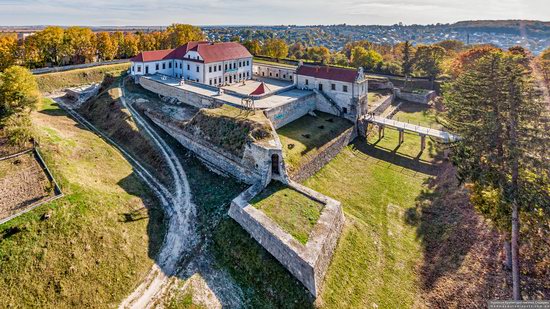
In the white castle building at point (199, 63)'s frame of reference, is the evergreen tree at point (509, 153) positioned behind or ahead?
ahead

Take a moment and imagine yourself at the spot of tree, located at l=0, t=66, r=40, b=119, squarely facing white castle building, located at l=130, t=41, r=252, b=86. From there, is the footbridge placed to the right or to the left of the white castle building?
right

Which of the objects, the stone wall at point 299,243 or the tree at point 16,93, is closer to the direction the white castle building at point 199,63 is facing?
the stone wall

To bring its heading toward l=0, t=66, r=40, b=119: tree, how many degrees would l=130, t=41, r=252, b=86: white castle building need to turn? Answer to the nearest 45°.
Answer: approximately 90° to its right

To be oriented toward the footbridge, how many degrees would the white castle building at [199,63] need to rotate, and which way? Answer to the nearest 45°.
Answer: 0° — it already faces it

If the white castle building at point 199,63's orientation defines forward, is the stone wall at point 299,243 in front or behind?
in front

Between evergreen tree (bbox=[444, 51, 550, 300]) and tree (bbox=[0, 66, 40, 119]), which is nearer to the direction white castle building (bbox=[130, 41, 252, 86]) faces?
the evergreen tree
